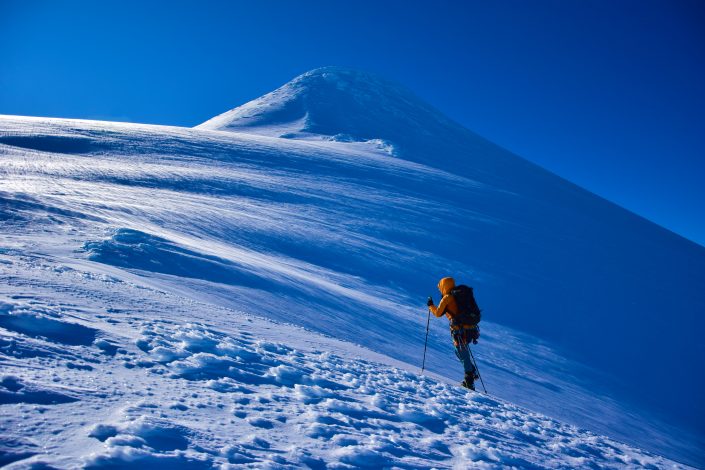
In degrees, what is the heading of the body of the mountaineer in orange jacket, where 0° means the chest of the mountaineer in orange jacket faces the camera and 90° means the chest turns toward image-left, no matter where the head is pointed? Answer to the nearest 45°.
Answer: approximately 90°
